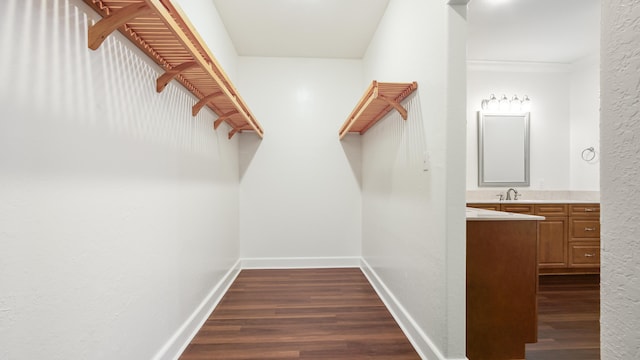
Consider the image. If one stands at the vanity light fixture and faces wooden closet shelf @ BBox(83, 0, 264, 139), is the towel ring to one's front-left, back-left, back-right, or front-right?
back-left

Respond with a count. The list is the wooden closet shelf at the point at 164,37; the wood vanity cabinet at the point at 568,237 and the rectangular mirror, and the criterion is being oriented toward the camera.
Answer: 2

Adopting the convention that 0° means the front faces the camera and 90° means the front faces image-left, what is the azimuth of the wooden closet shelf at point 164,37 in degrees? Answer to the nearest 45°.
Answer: approximately 270°

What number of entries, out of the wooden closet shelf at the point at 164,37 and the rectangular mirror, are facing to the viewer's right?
1

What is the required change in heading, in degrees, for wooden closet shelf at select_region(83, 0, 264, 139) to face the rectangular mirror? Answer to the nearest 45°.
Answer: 0° — it already faces it
